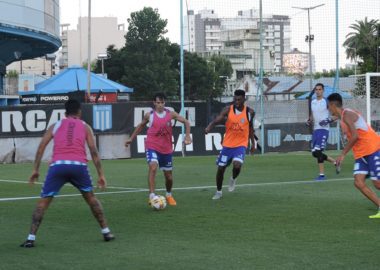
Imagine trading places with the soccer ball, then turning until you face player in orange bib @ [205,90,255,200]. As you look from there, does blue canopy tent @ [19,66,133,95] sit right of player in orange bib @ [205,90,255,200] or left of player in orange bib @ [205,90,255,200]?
left

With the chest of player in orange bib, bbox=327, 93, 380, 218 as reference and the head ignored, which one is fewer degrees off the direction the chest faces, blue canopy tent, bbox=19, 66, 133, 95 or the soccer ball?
the soccer ball

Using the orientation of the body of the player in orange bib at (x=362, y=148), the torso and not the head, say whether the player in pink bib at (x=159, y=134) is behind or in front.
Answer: in front

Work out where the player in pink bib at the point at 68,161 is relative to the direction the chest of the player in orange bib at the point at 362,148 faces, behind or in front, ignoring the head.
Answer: in front

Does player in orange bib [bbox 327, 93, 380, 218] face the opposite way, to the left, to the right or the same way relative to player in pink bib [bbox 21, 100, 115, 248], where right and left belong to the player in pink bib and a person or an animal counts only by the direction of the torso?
to the left

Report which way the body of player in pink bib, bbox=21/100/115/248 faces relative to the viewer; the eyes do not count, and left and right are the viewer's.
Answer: facing away from the viewer

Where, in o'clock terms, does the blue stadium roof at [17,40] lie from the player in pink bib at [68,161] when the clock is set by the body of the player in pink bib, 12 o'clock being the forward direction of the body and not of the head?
The blue stadium roof is roughly at 12 o'clock from the player in pink bib.

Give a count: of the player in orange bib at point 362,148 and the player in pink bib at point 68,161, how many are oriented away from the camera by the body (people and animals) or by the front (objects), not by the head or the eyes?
1

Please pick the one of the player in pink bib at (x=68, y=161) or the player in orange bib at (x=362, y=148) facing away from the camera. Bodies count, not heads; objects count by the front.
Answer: the player in pink bib

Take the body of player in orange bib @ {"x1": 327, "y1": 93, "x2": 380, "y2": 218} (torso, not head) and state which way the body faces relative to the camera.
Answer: to the viewer's left

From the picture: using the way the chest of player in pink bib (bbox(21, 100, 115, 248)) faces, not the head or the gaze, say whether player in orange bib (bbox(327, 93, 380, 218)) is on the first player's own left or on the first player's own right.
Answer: on the first player's own right

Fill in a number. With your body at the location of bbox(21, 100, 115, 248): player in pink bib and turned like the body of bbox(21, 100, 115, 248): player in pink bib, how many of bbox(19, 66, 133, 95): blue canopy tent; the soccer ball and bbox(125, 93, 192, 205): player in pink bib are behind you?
0

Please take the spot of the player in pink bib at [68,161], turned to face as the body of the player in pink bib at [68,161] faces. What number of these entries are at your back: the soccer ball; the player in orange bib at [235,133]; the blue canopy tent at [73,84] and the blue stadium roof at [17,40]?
0

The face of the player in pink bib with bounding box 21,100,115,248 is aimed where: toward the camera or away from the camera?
away from the camera

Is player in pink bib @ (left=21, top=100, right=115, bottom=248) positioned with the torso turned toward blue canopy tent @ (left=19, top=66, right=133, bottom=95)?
yes
